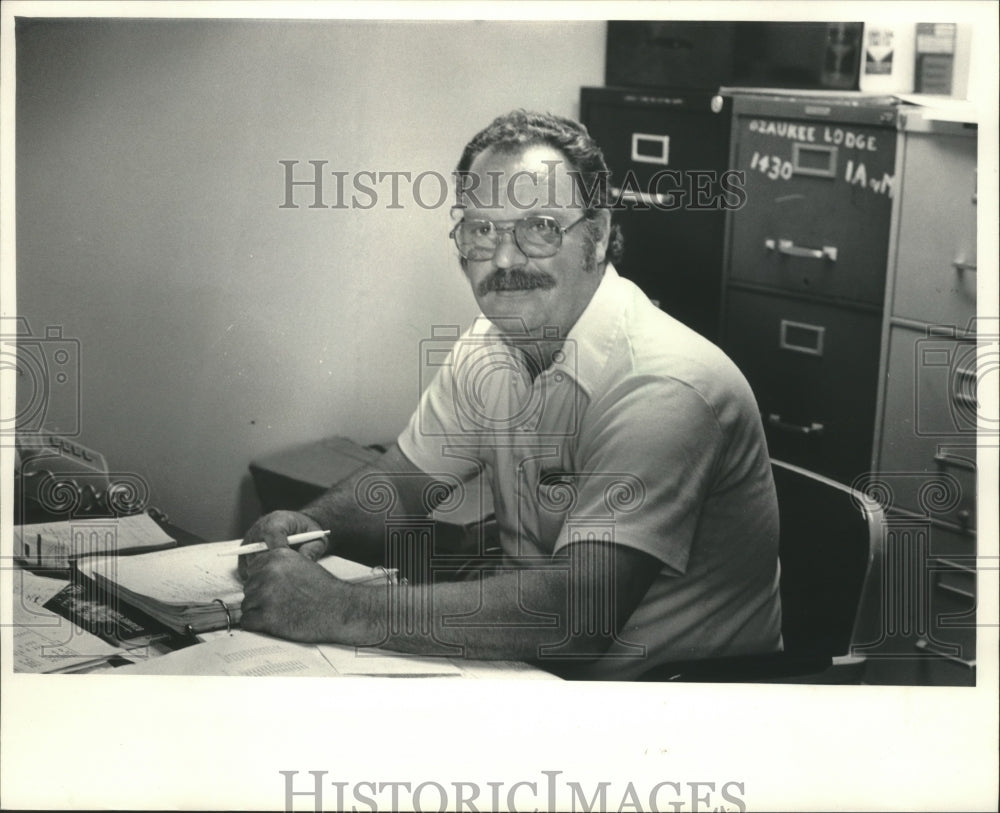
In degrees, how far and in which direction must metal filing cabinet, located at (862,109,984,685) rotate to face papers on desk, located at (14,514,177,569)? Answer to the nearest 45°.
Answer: approximately 45° to its right

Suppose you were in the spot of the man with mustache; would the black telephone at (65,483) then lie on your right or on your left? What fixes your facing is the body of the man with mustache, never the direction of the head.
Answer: on your right

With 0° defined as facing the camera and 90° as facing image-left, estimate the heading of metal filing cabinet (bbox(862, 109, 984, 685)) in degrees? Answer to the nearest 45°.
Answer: approximately 45°

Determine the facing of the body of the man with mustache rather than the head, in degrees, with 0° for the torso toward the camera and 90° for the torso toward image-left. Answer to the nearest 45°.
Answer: approximately 45°
